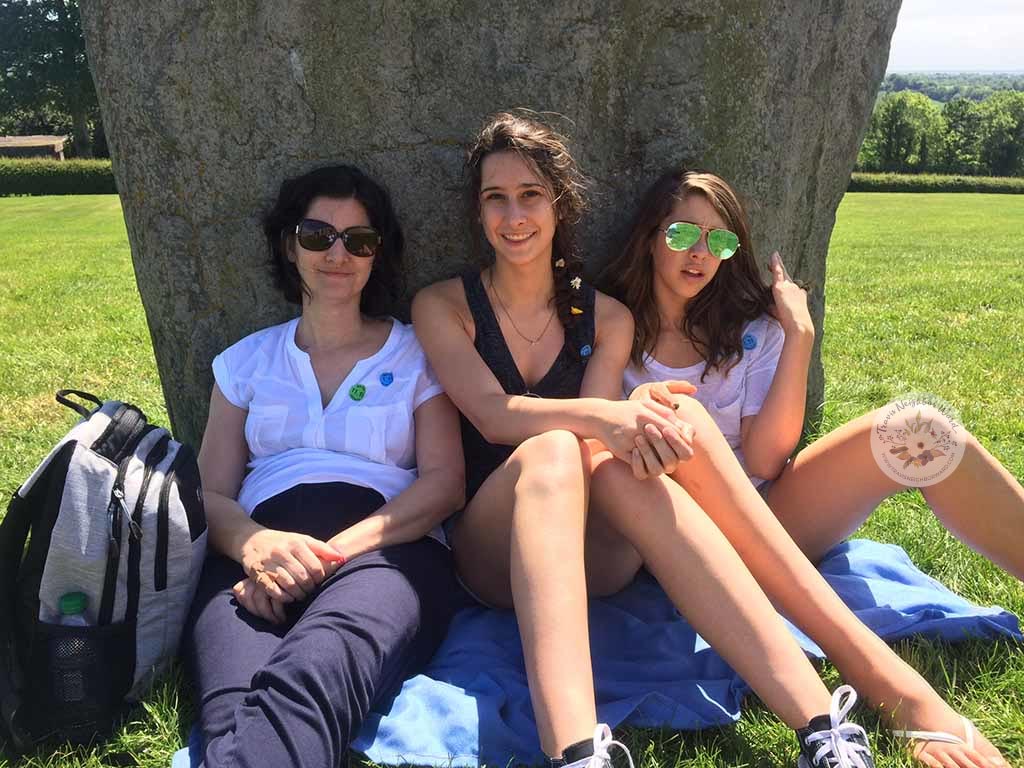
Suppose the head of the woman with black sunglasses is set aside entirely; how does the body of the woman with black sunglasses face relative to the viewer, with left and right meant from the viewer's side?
facing the viewer
